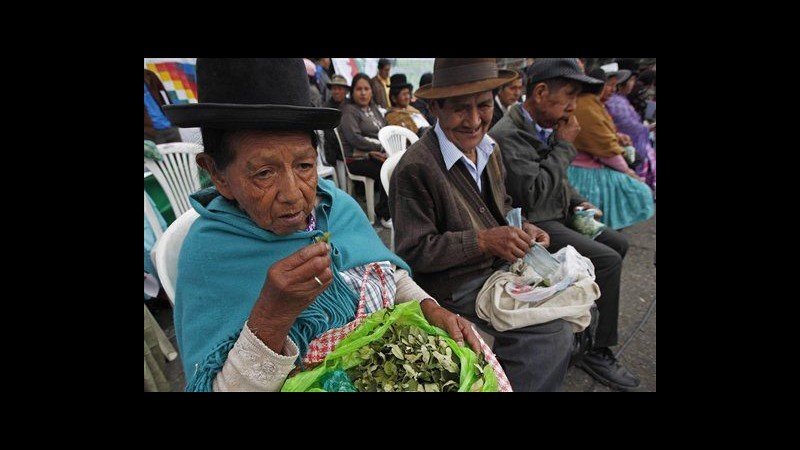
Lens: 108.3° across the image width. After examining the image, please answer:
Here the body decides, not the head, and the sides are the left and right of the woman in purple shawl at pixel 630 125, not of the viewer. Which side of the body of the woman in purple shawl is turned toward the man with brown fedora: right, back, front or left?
right

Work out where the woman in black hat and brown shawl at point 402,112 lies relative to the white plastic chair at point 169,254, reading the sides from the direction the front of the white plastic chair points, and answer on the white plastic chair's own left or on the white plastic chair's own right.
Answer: on the white plastic chair's own left

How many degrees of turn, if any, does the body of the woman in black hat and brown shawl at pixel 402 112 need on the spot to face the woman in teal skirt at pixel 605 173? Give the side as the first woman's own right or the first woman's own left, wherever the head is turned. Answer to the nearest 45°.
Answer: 0° — they already face them

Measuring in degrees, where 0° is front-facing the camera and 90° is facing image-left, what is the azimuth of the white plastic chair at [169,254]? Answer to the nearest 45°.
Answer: approximately 315°

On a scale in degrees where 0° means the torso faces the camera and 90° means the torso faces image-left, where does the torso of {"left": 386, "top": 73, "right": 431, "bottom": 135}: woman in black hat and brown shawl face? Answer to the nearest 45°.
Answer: approximately 315°

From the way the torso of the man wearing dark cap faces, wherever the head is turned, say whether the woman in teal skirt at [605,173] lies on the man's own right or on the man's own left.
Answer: on the man's own left

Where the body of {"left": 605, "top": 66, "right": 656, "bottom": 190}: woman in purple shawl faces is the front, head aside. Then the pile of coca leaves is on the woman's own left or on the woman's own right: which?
on the woman's own right

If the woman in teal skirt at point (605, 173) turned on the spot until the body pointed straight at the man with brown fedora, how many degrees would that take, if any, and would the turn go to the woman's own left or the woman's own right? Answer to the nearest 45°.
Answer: approximately 90° to the woman's own right

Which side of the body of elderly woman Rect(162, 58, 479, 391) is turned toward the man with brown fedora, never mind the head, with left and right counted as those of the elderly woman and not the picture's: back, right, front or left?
left
